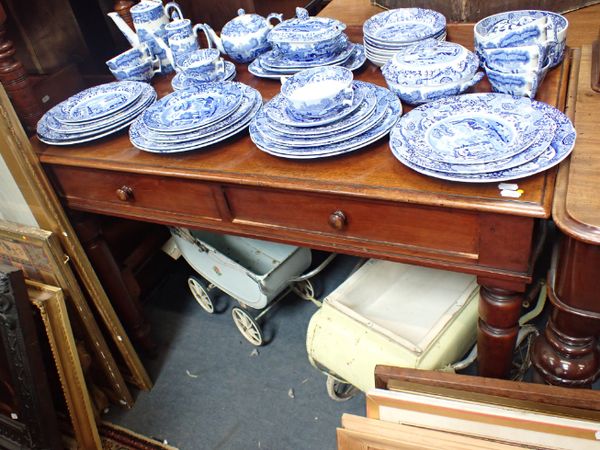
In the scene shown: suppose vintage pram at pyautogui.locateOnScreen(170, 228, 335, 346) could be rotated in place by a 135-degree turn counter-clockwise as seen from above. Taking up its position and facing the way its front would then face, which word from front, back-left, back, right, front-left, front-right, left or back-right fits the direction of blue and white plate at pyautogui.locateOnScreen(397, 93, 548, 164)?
front-left

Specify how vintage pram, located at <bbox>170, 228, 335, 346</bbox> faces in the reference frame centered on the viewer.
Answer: facing away from the viewer and to the left of the viewer
